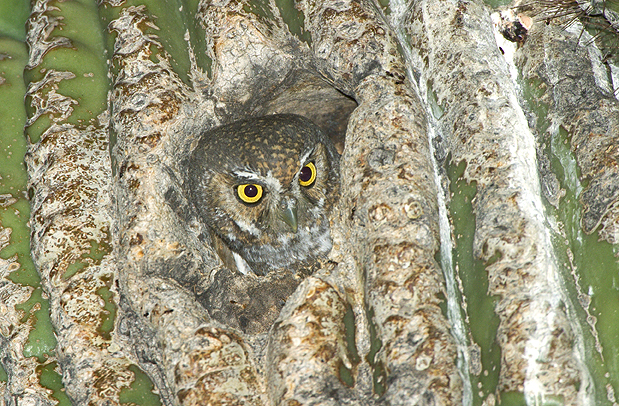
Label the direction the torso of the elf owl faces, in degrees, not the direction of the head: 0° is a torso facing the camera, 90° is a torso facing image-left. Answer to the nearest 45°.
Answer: approximately 315°
